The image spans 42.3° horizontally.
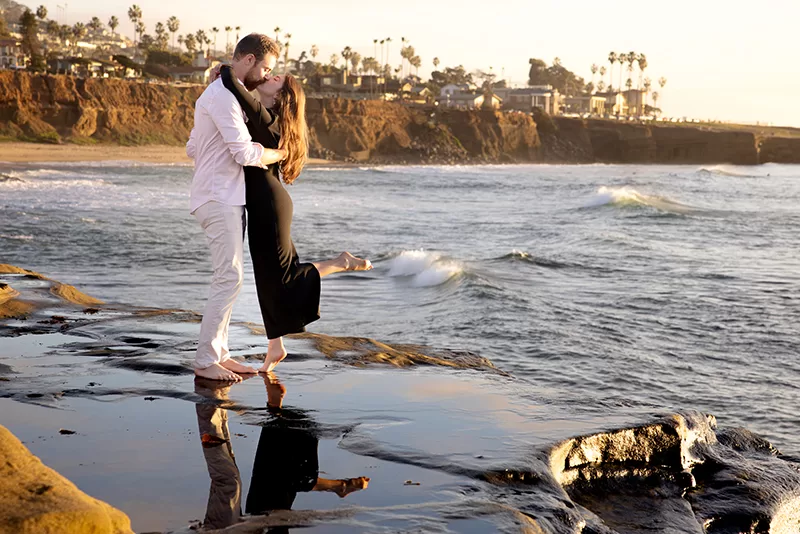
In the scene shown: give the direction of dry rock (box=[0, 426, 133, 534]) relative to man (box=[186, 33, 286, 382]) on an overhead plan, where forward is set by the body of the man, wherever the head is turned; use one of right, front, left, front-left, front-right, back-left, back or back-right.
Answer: right

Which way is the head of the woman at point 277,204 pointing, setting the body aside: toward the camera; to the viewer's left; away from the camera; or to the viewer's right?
to the viewer's left

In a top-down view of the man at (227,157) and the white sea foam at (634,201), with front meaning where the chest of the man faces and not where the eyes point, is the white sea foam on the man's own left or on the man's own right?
on the man's own left

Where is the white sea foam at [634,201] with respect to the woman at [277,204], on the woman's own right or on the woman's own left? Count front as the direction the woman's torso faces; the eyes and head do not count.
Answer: on the woman's own right

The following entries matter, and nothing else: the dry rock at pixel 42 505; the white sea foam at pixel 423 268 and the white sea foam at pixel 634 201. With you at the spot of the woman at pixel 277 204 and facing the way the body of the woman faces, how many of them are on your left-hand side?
1

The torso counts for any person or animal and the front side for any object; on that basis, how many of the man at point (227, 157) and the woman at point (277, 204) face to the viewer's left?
1

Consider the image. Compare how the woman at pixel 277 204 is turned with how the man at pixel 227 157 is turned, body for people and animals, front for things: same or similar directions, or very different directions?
very different directions

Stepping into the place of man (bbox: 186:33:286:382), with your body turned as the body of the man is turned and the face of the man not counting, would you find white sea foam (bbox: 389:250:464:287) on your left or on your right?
on your left

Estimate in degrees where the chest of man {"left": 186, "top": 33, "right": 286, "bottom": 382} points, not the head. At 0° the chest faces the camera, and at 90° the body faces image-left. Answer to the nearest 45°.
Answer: approximately 270°

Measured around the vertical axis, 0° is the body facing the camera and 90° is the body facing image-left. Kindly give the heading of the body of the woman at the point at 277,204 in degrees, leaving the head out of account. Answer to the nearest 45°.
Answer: approximately 90°

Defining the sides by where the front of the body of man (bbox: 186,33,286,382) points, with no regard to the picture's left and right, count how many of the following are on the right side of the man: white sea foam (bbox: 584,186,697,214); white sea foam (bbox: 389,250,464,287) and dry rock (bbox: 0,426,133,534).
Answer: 1

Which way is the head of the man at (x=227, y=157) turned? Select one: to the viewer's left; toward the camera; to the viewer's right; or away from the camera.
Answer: to the viewer's right

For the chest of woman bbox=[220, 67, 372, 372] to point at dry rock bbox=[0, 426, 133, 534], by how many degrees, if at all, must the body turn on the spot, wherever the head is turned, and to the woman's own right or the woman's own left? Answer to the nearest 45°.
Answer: approximately 90° to the woman's own left
